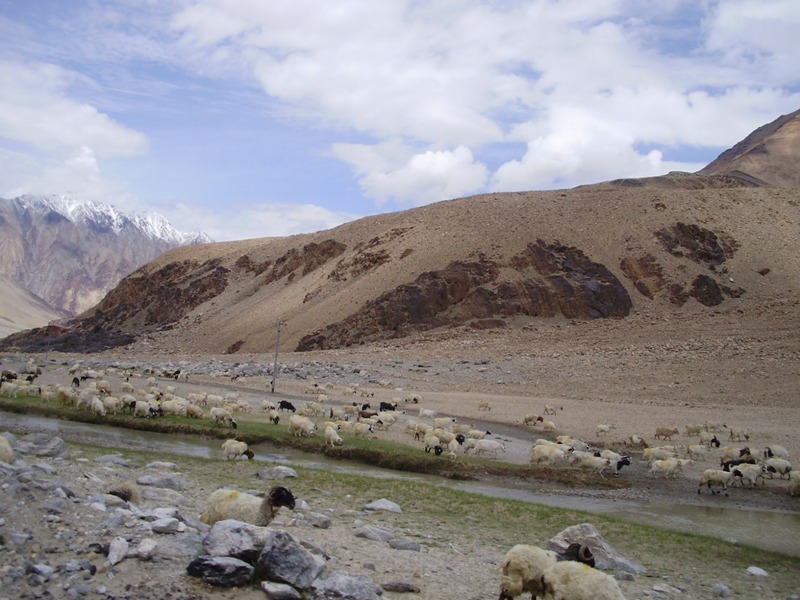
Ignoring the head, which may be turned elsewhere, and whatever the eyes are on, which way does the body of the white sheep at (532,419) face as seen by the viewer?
to the viewer's right

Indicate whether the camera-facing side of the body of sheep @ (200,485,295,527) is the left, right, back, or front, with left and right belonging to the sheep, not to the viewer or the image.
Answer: right

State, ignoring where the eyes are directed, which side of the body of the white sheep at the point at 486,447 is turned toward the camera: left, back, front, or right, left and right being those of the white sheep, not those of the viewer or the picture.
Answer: right

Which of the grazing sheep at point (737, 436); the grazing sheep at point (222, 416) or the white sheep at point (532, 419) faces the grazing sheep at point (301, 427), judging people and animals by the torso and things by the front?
the grazing sheep at point (222, 416)

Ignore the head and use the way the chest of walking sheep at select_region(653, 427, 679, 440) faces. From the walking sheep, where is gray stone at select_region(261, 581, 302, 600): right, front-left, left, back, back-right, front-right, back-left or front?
right

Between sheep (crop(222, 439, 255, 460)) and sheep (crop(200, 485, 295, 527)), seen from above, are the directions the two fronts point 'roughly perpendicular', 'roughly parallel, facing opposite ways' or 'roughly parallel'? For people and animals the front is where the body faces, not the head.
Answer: roughly parallel

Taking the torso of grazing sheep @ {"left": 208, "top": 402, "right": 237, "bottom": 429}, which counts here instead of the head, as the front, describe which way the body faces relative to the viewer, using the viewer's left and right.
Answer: facing the viewer and to the right of the viewer

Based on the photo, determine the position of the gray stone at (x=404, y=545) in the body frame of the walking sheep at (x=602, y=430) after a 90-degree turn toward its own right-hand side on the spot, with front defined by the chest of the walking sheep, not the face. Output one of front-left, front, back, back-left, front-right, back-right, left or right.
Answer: front
